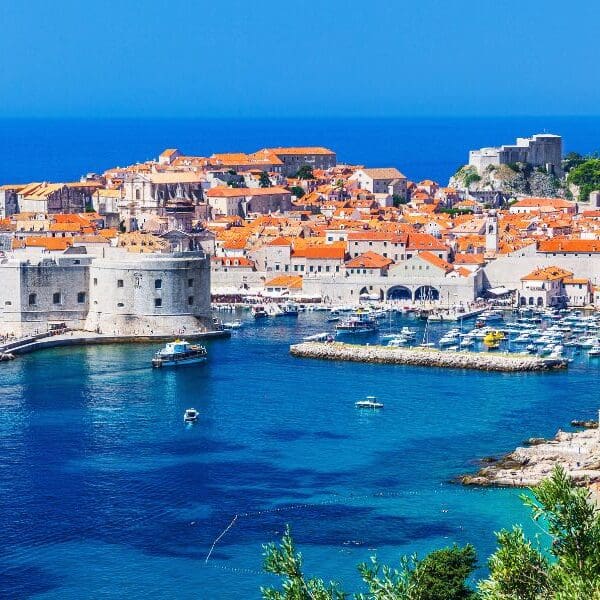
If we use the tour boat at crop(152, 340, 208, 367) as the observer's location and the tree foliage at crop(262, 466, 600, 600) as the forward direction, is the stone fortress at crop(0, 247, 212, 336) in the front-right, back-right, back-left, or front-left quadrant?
back-right

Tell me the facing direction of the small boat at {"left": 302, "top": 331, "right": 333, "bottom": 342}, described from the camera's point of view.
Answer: facing to the left of the viewer

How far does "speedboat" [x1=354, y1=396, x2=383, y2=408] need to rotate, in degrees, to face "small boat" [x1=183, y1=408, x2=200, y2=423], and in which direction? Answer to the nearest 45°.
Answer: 0° — it already faces it

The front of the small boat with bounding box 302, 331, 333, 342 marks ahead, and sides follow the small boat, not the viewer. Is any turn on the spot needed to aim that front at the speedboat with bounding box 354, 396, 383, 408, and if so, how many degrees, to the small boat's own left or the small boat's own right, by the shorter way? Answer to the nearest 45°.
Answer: approximately 90° to the small boat's own left

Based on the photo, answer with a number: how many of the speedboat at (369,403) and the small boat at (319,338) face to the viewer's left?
2

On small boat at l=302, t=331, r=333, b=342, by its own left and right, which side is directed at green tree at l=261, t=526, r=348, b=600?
left

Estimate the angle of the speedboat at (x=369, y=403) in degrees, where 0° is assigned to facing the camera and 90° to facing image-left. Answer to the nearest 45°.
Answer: approximately 90°

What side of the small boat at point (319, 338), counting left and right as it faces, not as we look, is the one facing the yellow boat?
back

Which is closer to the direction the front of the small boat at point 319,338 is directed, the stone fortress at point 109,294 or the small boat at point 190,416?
the stone fortress

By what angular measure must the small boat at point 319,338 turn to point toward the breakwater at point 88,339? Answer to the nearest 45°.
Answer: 0° — it already faces it
